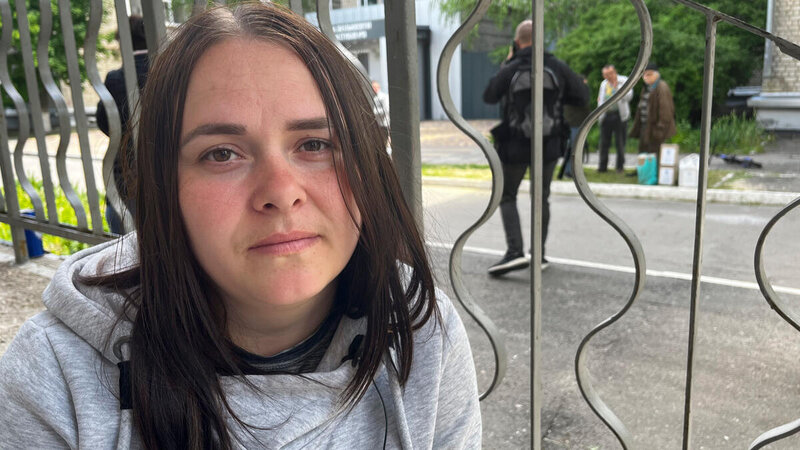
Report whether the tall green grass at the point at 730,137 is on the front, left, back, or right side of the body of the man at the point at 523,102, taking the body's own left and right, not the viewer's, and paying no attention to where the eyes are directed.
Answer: front

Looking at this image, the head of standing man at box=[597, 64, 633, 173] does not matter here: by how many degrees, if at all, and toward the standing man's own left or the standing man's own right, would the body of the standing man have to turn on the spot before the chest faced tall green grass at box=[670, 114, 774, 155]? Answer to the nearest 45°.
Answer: approximately 135° to the standing man's own left

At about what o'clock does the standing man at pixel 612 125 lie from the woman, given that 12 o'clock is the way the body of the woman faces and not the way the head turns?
The standing man is roughly at 7 o'clock from the woman.

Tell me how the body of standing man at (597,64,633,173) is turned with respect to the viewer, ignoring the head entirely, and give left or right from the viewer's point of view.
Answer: facing the viewer

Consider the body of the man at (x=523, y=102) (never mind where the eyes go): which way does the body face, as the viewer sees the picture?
away from the camera

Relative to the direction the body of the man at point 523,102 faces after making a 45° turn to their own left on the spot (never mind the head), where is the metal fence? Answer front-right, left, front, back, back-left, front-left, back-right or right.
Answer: back-left

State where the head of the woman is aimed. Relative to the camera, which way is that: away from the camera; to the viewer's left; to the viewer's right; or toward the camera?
toward the camera

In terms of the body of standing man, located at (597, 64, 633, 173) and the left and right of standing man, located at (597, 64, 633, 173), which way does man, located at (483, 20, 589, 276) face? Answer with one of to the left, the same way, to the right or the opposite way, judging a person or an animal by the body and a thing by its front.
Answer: the opposite way

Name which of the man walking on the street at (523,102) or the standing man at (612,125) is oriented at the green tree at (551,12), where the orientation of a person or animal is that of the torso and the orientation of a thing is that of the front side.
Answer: the man walking on the street at (523,102)

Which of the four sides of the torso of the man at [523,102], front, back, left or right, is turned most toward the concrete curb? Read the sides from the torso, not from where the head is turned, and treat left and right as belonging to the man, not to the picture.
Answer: front

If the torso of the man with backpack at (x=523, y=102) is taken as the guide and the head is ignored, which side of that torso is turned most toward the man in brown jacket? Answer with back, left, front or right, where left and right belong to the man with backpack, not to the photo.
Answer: front

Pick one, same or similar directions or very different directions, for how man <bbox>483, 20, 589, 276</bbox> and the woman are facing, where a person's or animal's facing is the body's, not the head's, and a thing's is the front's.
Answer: very different directions

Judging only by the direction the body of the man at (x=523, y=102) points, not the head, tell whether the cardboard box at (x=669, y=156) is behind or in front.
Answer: in front

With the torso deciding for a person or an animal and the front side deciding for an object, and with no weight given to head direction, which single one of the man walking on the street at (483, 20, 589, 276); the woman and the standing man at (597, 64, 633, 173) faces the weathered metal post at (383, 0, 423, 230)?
the standing man at (597, 64, 633, 173)

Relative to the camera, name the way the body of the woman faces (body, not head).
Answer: toward the camera
